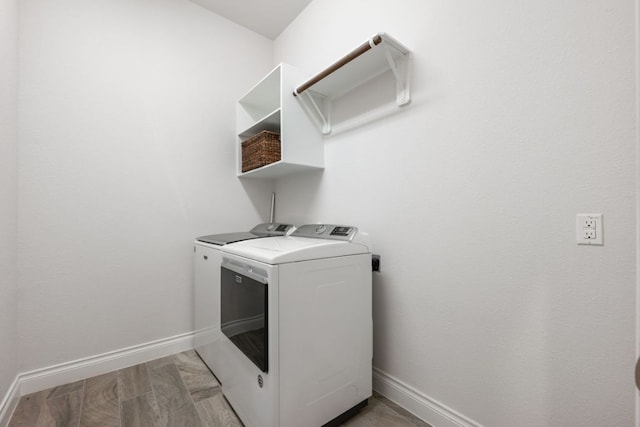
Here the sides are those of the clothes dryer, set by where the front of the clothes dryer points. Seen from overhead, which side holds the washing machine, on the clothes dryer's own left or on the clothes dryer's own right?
on the clothes dryer's own right

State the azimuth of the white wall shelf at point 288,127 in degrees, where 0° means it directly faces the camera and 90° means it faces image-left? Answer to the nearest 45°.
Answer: approximately 45°

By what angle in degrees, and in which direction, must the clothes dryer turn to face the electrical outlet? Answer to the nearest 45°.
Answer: approximately 90° to its left

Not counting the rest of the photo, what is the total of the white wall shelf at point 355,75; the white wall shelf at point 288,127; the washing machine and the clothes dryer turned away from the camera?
0

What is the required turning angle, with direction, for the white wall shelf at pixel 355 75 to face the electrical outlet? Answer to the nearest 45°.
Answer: approximately 90° to its left

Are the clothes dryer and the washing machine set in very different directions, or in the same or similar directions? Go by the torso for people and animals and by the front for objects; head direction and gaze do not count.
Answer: same or similar directions

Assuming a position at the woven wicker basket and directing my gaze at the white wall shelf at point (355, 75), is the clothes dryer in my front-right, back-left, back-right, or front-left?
front-right

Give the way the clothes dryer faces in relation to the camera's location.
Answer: facing the viewer and to the left of the viewer

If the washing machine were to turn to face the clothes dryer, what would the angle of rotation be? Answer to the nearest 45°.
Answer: approximately 90° to its left
